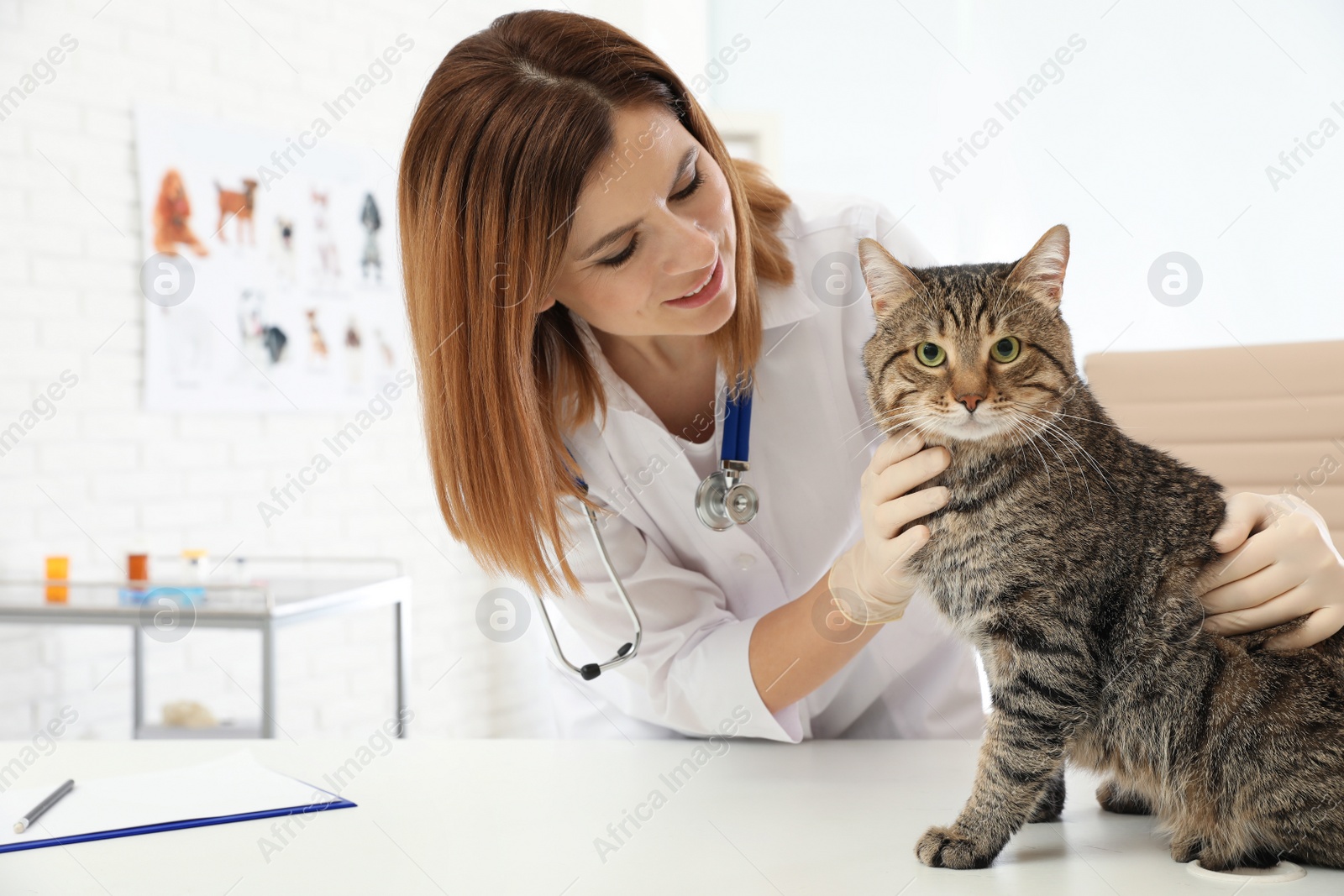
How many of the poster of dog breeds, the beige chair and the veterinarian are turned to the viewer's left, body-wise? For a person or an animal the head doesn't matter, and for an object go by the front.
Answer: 0

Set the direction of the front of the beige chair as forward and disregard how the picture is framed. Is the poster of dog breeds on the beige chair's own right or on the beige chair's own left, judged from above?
on the beige chair's own right

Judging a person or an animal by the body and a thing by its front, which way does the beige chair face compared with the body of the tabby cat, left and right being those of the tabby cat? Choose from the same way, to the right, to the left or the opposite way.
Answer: to the left

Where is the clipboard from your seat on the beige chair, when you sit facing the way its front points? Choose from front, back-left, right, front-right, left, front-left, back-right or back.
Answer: front-right

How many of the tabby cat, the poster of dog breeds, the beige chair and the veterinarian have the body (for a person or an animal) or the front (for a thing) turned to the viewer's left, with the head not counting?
1

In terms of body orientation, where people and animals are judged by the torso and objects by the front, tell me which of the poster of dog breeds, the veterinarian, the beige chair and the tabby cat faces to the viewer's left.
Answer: the tabby cat

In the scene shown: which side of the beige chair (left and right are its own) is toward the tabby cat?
front

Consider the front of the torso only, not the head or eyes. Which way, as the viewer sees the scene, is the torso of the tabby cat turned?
to the viewer's left

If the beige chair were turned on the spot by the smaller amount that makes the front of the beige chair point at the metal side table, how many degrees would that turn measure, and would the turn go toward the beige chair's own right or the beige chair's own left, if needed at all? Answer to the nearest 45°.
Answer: approximately 90° to the beige chair's own right

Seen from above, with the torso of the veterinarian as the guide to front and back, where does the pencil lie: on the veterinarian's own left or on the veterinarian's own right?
on the veterinarian's own right

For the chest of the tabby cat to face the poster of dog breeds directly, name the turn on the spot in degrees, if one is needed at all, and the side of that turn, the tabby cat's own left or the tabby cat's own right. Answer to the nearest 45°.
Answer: approximately 45° to the tabby cat's own right

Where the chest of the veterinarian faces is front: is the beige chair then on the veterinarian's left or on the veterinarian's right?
on the veterinarian's left

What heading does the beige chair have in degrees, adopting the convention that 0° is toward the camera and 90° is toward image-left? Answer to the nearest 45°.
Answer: approximately 0°
